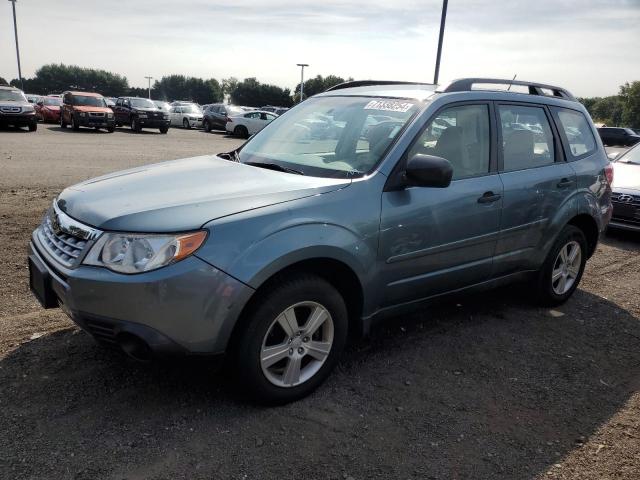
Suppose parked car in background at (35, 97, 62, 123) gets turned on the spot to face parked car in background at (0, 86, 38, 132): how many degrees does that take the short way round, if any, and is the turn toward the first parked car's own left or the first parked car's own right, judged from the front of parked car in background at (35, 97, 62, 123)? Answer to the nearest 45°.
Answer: approximately 45° to the first parked car's own right

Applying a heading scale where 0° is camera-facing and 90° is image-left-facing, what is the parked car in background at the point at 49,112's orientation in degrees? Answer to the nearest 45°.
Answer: approximately 315°

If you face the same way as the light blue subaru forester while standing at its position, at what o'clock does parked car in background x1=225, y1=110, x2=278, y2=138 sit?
The parked car in background is roughly at 4 o'clock from the light blue subaru forester.

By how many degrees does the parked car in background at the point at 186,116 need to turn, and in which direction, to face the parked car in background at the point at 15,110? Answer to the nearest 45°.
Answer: approximately 90° to its right

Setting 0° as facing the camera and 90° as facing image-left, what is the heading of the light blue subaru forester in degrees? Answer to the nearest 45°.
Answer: approximately 45°

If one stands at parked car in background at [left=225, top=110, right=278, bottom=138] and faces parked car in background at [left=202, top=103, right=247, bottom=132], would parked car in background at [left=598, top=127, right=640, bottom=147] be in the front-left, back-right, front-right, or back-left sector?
back-right

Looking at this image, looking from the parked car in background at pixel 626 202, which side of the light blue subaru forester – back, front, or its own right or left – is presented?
back

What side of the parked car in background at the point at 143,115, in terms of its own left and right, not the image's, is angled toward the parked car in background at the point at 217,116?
left

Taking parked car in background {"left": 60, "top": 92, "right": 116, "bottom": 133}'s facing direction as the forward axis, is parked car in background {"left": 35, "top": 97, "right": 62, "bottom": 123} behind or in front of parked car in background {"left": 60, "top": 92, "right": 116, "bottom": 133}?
behind
